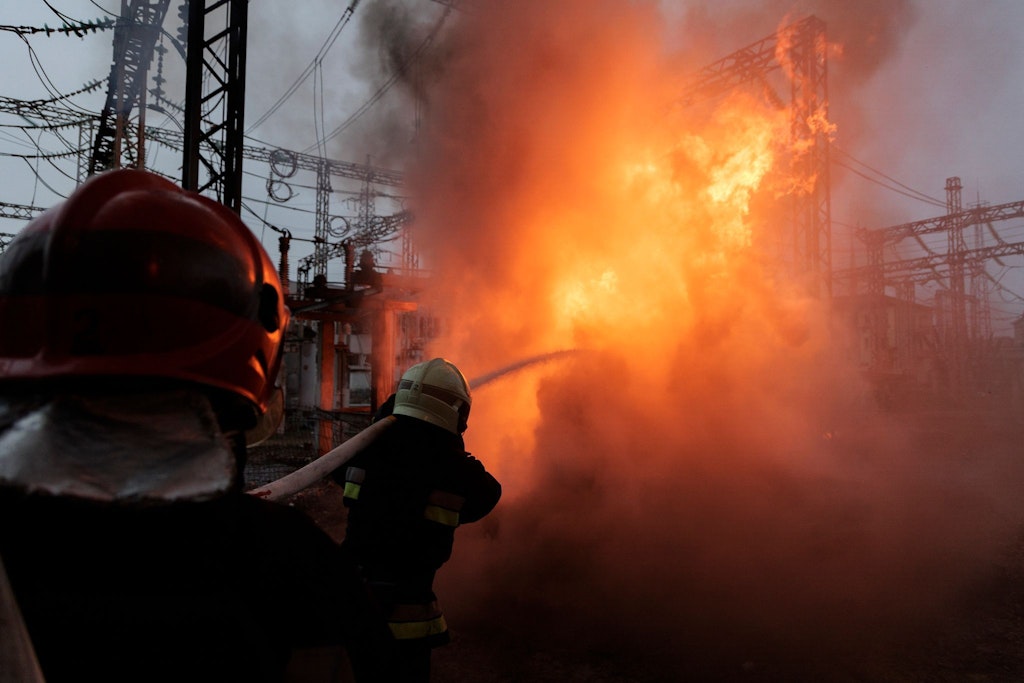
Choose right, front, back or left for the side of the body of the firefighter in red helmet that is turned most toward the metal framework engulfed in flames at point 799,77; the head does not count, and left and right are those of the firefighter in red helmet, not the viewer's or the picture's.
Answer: front

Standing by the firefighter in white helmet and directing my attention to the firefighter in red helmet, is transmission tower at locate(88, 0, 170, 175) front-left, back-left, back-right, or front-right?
back-right

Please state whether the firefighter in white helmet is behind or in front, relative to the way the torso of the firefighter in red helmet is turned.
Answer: in front

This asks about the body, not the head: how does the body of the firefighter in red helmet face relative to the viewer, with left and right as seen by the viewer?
facing away from the viewer and to the right of the viewer

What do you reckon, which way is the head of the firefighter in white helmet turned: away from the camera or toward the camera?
away from the camera

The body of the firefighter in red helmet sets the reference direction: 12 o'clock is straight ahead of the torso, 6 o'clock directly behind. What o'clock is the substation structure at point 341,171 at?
The substation structure is roughly at 11 o'clock from the firefighter in red helmet.

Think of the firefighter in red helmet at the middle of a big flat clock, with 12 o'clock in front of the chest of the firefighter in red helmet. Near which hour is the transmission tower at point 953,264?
The transmission tower is roughly at 1 o'clock from the firefighter in red helmet.

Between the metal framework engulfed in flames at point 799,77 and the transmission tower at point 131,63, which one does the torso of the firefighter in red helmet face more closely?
the metal framework engulfed in flames

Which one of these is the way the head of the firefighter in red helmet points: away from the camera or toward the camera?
away from the camera
